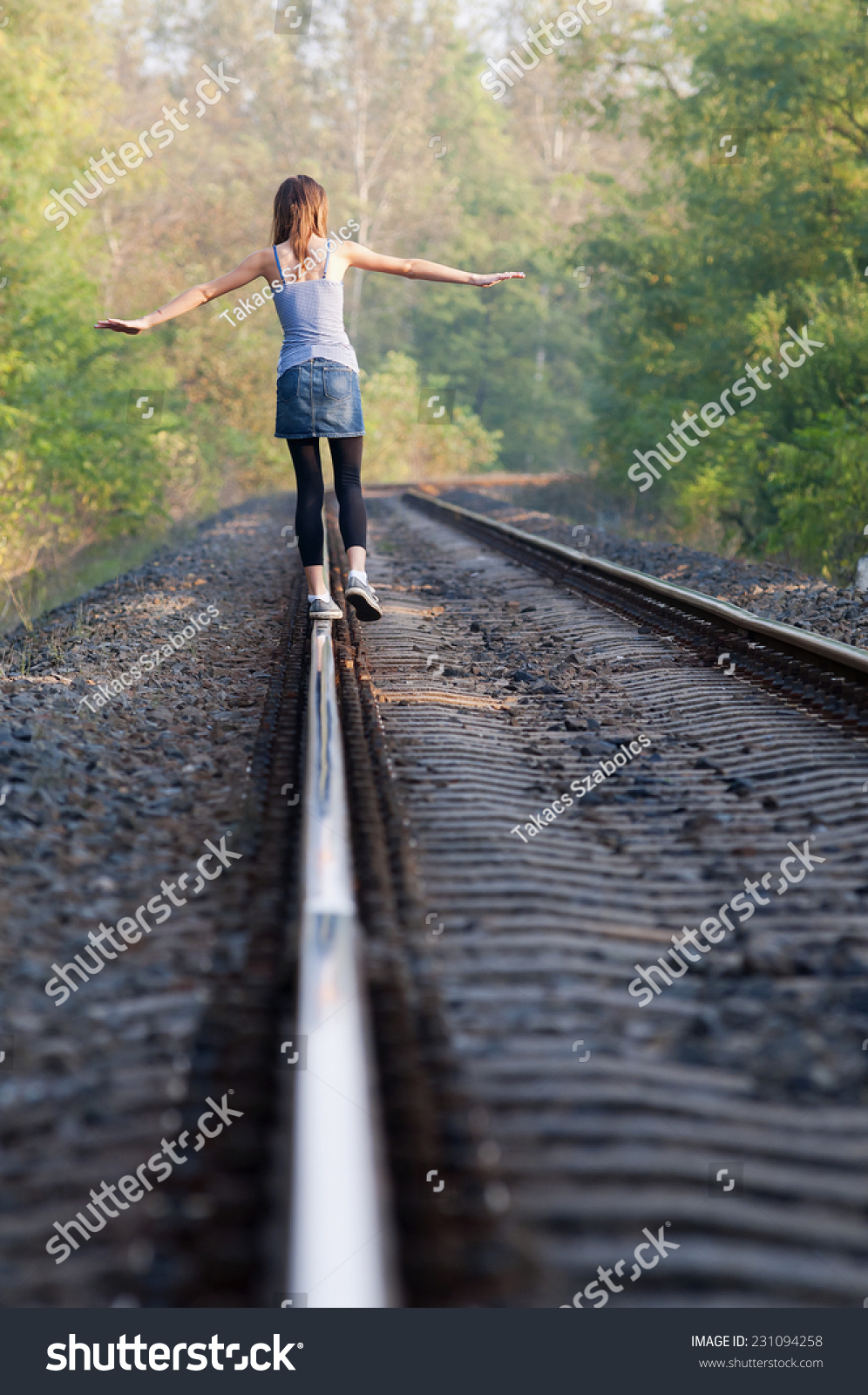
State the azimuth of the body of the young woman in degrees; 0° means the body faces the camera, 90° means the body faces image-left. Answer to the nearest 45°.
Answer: approximately 180°

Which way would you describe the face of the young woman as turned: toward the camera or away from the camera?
away from the camera
